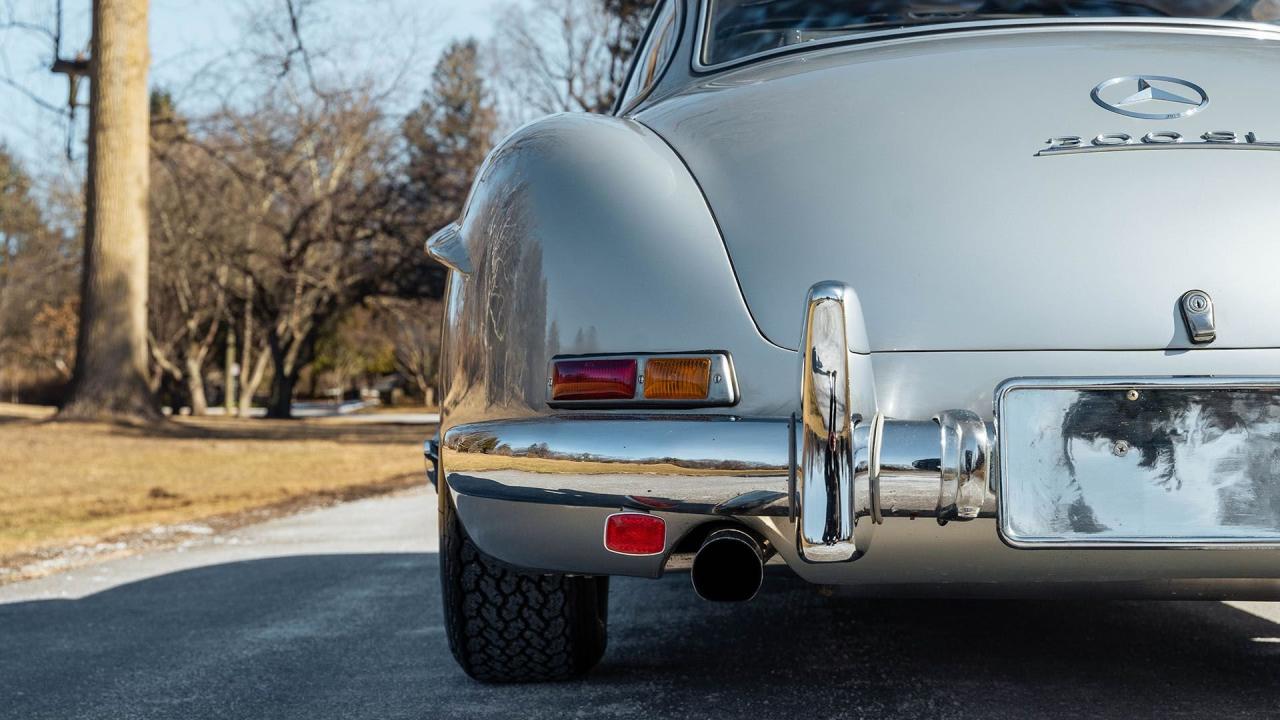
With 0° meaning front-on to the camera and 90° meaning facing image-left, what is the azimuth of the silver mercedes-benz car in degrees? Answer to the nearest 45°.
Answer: approximately 180°
